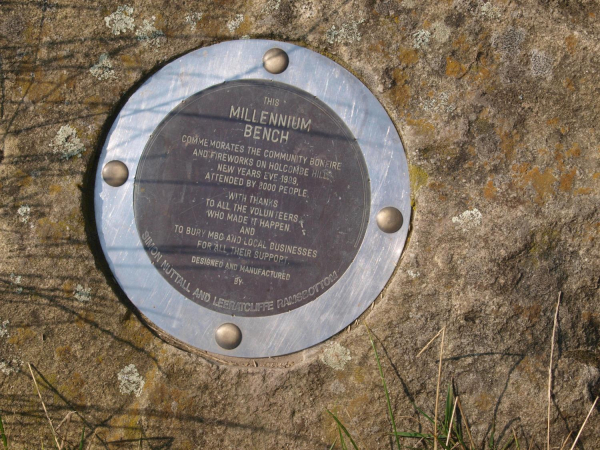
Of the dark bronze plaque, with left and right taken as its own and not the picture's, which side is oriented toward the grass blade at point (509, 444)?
left

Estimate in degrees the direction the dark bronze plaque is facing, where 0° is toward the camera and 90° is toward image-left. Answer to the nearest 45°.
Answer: approximately 0°
